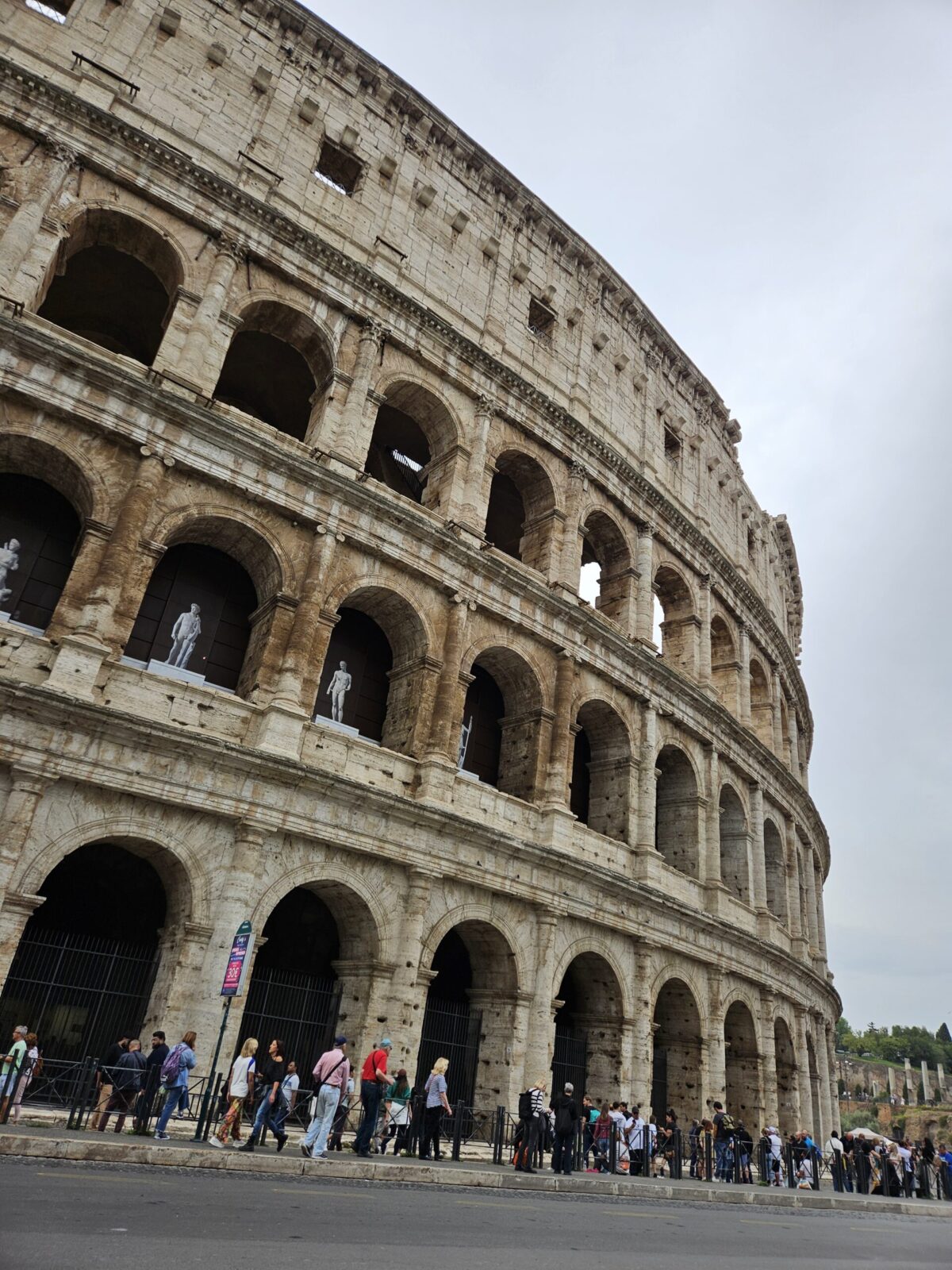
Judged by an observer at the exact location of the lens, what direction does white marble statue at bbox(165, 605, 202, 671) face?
facing the viewer

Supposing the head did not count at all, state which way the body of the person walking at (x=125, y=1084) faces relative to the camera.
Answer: away from the camera

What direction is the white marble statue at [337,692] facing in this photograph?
toward the camera
